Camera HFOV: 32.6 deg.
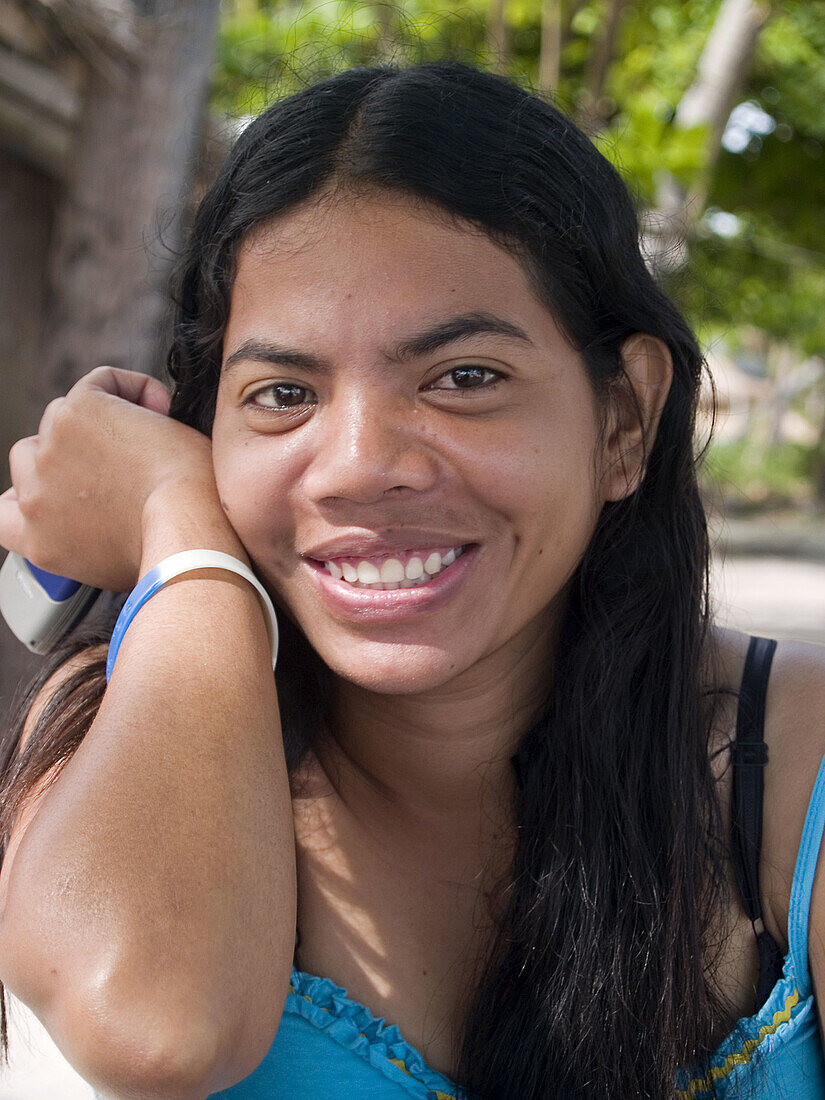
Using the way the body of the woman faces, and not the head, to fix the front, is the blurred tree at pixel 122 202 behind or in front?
behind

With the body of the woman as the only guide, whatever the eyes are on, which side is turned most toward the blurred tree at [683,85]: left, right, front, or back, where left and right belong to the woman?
back

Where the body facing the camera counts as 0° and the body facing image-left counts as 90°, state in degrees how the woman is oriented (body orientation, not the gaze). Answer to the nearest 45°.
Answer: approximately 0°
